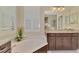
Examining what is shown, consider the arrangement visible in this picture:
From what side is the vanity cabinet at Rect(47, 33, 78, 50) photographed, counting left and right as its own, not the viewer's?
front

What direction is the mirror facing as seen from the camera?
toward the camera

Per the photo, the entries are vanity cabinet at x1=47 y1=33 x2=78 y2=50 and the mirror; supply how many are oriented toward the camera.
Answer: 2

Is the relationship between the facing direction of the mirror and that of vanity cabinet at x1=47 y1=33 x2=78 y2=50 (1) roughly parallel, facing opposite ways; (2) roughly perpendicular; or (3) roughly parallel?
roughly parallel
